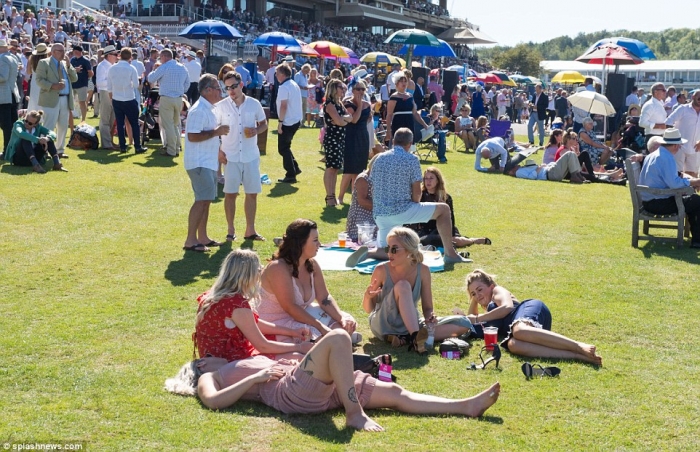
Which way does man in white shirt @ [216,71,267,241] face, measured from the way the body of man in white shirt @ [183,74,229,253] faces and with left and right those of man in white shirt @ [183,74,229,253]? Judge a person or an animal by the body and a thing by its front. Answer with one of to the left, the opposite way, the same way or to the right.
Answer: to the right

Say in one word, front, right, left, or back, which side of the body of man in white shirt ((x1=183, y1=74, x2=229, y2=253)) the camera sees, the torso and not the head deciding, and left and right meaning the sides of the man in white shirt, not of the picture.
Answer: right

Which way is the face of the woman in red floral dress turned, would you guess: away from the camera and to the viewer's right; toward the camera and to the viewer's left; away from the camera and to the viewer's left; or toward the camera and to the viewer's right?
away from the camera and to the viewer's right

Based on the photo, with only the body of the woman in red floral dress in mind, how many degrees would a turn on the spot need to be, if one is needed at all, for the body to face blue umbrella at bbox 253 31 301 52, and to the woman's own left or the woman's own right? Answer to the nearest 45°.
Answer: approximately 45° to the woman's own left

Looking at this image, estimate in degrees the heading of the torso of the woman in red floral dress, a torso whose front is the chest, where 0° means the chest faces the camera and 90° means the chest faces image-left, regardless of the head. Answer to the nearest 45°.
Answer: approximately 225°

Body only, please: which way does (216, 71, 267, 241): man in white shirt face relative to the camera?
toward the camera

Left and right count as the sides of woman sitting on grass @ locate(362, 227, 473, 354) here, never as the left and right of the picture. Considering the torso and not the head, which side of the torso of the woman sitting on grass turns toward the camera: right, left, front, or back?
front

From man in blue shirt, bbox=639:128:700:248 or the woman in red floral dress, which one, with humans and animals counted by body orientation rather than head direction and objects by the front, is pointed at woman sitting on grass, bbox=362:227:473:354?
the woman in red floral dress

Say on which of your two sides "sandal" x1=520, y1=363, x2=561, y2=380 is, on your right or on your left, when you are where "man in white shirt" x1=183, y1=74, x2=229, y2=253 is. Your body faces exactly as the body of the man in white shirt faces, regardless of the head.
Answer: on your right

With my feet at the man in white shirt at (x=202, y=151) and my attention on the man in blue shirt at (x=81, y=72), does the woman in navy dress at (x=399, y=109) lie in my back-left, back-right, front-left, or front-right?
front-right

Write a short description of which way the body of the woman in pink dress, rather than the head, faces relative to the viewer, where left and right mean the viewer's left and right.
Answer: facing the viewer and to the right of the viewer
